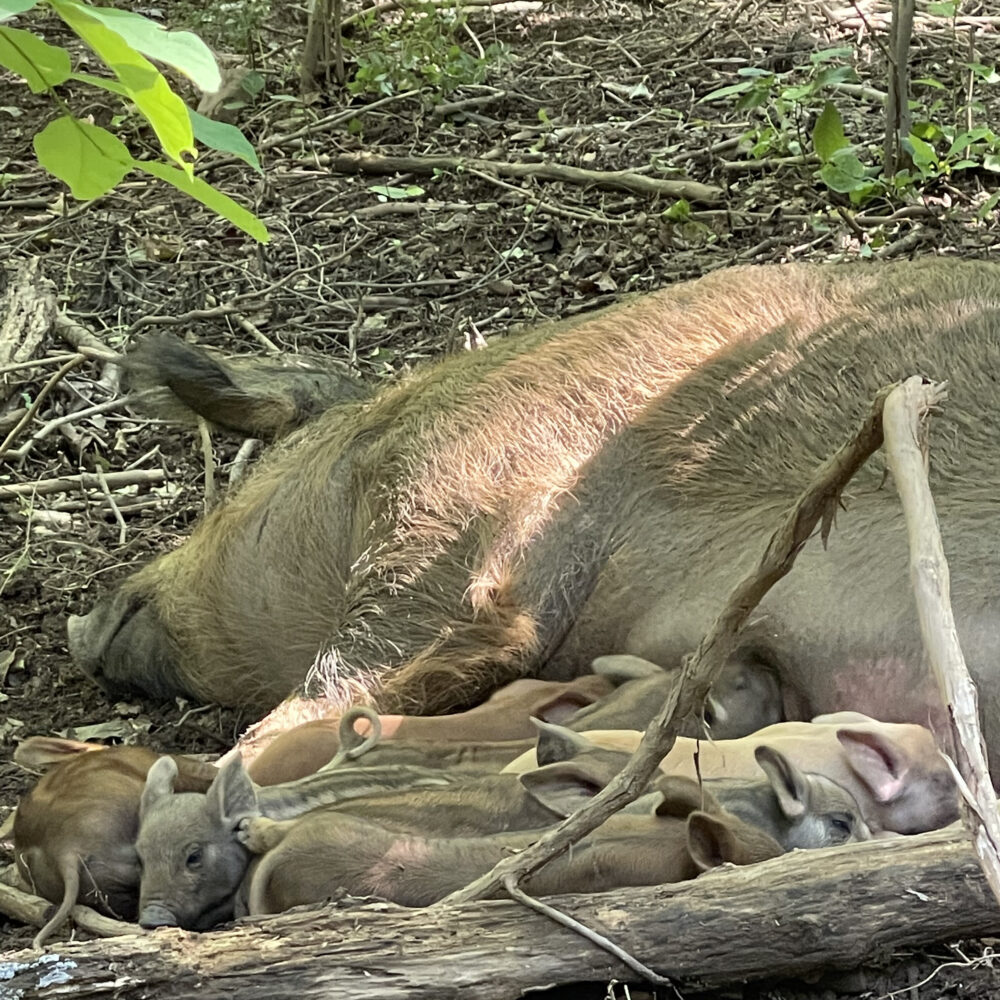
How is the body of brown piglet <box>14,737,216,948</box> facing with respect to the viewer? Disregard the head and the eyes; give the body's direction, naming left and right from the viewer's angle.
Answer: facing away from the viewer and to the right of the viewer

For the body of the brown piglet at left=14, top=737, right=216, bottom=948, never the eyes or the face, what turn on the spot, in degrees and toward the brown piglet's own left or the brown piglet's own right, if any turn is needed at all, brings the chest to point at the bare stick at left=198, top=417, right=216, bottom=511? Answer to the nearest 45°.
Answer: approximately 45° to the brown piglet's own left

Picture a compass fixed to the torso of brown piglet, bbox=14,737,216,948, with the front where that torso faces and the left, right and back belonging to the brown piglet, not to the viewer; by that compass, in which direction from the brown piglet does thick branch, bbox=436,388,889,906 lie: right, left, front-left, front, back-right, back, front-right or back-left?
right

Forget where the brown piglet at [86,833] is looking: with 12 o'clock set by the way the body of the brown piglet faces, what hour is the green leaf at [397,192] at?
The green leaf is roughly at 11 o'clock from the brown piglet.

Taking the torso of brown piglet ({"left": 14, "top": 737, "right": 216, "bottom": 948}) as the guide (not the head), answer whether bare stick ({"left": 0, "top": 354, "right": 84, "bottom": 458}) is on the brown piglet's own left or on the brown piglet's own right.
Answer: on the brown piglet's own left
